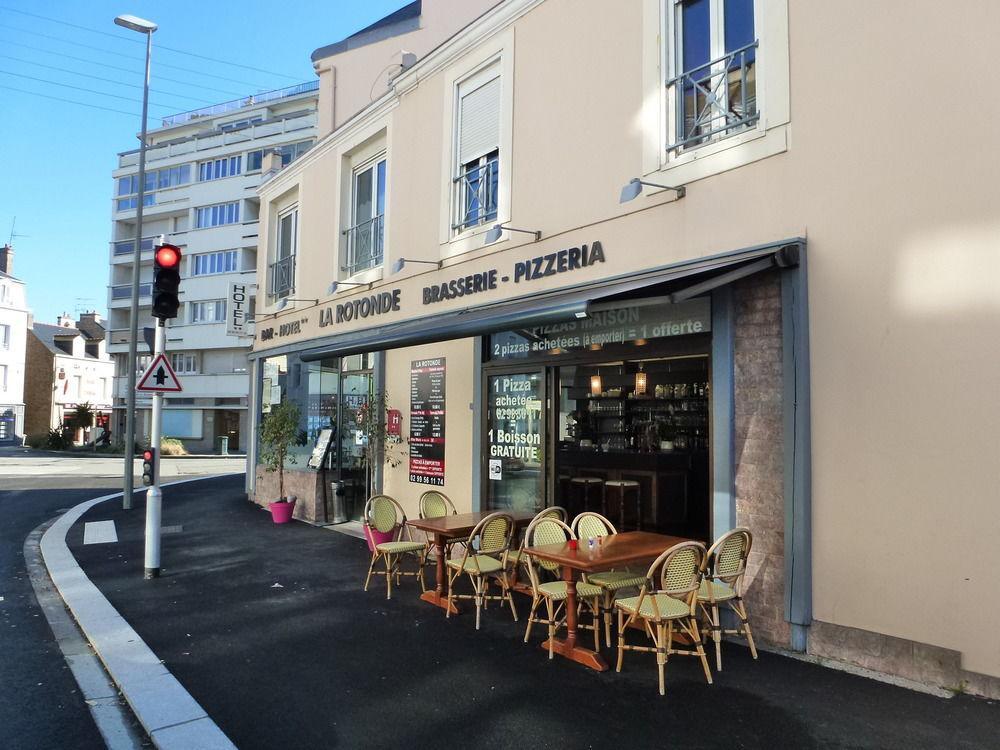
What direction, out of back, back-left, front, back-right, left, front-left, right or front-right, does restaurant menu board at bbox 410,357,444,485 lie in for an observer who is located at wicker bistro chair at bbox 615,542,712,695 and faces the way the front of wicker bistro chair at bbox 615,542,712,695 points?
front

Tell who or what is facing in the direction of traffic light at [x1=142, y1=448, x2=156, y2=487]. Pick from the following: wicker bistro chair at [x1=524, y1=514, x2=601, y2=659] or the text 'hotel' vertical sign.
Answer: the text 'hotel' vertical sign

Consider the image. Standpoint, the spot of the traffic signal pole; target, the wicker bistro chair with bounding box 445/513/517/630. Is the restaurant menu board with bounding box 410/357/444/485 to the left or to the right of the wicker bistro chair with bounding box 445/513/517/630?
left

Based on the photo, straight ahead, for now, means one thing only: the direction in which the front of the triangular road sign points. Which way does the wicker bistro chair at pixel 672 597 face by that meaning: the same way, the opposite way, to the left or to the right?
the opposite way

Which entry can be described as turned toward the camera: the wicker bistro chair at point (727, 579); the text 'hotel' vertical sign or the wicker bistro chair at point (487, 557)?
the text 'hotel' vertical sign

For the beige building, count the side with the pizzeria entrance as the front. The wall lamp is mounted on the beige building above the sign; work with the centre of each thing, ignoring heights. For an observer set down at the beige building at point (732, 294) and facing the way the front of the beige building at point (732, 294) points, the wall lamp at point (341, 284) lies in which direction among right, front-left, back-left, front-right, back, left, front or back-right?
right

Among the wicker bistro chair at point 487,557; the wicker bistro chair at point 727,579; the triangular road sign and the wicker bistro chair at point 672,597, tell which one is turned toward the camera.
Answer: the triangular road sign

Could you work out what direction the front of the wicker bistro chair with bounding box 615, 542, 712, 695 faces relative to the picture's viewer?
facing away from the viewer and to the left of the viewer

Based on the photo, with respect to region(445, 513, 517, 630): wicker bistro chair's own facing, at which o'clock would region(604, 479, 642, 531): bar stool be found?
The bar stool is roughly at 3 o'clock from the wicker bistro chair.

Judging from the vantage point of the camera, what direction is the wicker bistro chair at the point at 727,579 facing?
facing away from the viewer and to the left of the viewer

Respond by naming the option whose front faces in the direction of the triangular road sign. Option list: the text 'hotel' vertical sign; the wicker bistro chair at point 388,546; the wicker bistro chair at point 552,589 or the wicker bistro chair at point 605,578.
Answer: the text 'hotel' vertical sign

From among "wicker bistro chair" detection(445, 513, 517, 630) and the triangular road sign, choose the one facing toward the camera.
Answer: the triangular road sign

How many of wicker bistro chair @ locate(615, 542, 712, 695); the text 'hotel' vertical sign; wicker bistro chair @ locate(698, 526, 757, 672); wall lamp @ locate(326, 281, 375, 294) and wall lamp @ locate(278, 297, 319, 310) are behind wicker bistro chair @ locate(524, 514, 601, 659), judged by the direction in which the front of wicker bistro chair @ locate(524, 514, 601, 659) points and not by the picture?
3

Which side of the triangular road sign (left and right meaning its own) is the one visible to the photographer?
front

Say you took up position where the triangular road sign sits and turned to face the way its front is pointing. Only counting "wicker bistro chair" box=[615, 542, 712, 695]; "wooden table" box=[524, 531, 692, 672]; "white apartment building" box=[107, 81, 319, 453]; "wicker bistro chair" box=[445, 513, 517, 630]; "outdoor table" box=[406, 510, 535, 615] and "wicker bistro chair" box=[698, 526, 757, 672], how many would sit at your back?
1

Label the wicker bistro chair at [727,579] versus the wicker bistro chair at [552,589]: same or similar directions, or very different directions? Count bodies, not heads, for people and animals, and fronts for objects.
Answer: very different directions

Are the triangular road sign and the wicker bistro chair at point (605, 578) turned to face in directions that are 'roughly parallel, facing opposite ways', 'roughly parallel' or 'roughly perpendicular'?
roughly parallel

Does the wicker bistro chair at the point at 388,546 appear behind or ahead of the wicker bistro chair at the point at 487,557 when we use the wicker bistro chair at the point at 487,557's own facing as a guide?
ahead

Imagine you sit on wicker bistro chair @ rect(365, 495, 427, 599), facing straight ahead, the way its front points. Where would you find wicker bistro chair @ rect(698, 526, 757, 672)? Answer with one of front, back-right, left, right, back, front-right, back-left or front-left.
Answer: front

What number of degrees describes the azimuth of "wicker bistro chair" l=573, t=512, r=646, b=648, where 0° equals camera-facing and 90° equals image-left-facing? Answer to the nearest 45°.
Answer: approximately 315°

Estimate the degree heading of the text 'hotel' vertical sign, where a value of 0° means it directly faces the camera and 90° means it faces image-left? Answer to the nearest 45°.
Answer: approximately 0°
